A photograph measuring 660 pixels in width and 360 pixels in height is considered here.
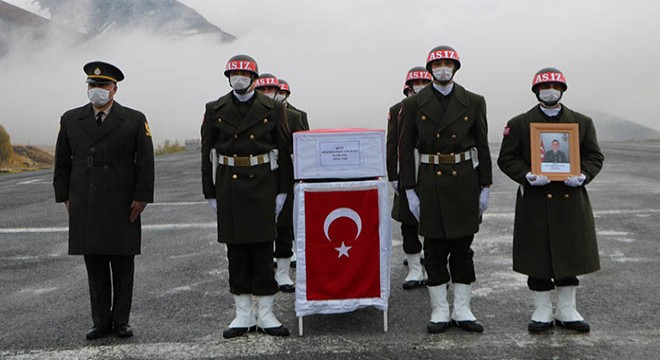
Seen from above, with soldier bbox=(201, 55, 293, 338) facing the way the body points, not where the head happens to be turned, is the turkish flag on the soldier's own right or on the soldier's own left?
on the soldier's own left

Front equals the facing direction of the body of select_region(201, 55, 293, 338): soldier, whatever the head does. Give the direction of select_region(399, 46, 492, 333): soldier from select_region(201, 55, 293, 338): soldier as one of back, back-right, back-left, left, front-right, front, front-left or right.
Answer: left

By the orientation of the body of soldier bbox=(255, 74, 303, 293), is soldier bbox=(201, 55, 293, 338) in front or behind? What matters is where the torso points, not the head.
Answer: in front

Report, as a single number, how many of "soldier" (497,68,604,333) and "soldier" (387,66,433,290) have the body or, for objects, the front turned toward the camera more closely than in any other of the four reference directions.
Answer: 2

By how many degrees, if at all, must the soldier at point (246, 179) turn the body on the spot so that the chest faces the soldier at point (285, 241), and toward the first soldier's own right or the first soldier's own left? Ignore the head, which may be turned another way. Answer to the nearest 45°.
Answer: approximately 180°

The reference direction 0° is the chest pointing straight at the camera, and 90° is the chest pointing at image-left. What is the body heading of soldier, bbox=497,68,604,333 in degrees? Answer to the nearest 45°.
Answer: approximately 0°

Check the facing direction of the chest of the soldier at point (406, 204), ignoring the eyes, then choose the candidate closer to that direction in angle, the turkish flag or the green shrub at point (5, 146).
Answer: the turkish flag
